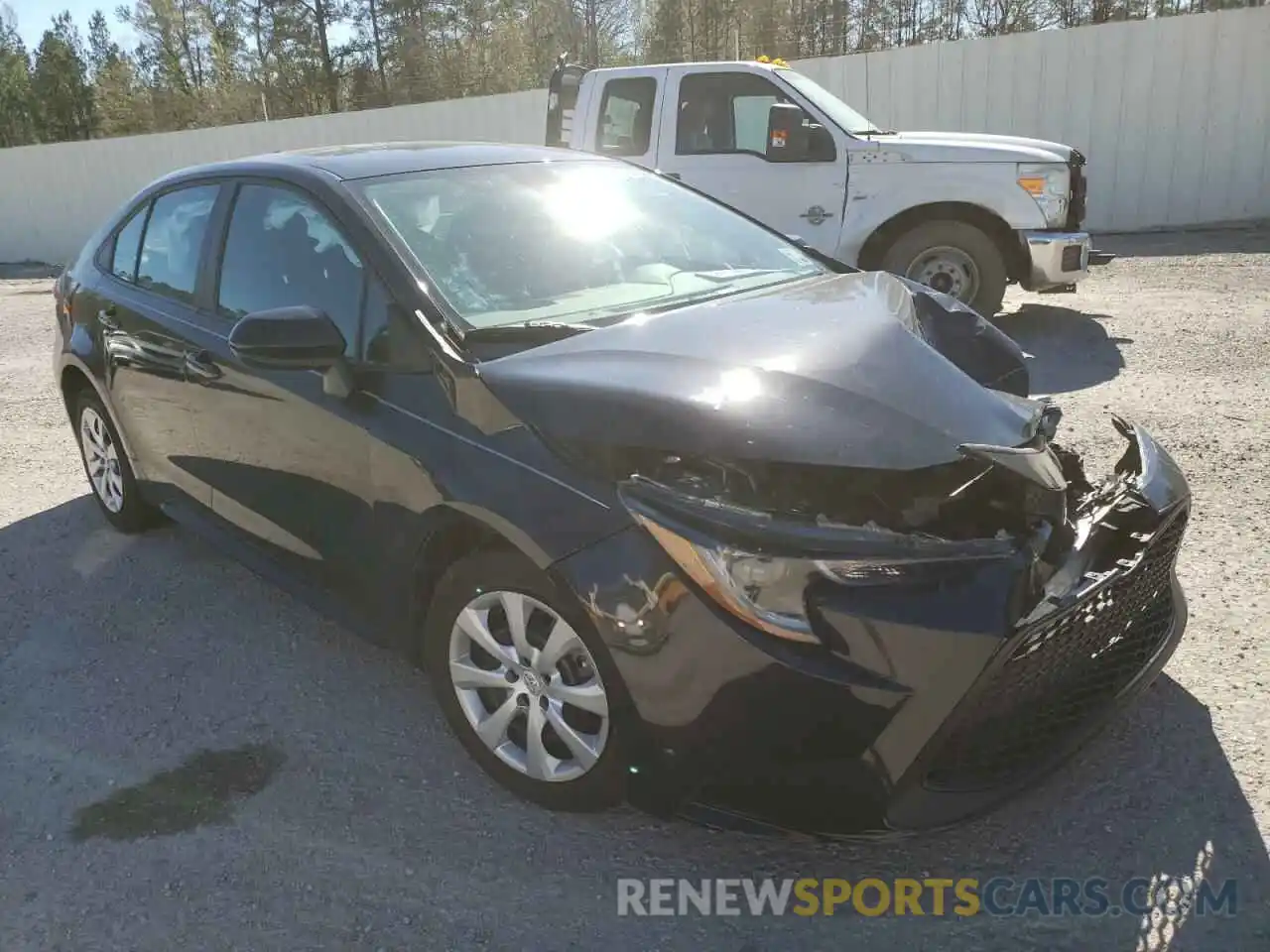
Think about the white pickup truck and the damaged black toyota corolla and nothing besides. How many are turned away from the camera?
0

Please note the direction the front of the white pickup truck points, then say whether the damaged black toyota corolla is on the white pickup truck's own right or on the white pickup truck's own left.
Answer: on the white pickup truck's own right

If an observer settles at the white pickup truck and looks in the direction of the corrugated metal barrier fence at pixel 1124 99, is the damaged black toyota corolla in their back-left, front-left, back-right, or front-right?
back-right

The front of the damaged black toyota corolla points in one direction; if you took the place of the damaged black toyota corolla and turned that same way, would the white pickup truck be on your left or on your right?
on your left

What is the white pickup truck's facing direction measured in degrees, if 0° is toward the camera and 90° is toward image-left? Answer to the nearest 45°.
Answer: approximately 270°

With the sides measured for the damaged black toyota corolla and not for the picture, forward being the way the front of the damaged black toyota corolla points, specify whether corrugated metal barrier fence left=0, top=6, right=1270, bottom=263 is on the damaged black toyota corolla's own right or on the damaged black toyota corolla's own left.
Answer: on the damaged black toyota corolla's own left
